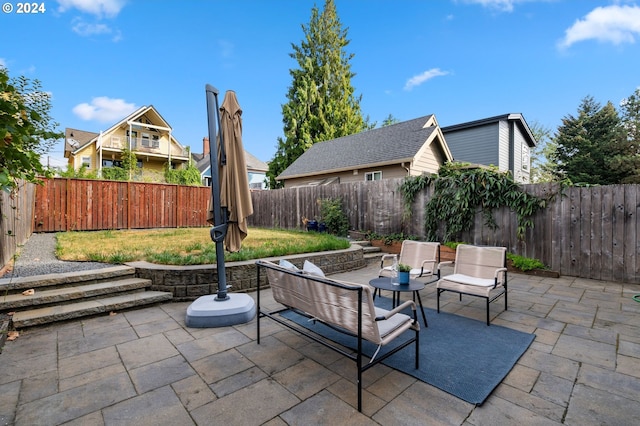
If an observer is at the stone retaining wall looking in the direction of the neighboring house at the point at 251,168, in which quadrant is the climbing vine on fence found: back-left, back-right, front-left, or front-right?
front-right

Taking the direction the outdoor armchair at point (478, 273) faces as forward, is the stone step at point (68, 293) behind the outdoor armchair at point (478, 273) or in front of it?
in front

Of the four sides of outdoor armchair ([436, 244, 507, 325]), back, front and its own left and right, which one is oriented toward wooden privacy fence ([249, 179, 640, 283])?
back

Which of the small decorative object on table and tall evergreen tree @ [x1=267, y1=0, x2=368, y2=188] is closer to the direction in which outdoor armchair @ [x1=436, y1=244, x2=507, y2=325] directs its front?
the small decorative object on table

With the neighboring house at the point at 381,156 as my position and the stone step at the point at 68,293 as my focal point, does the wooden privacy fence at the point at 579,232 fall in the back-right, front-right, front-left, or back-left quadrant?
front-left

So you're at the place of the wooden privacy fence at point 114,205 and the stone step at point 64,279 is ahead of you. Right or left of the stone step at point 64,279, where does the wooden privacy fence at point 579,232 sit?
left

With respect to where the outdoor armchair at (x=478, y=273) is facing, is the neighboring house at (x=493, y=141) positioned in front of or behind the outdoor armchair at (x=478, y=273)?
behind

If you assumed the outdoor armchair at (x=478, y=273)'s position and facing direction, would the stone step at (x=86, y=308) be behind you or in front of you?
in front

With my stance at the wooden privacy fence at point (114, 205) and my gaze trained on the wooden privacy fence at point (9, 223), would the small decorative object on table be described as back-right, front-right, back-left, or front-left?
front-left

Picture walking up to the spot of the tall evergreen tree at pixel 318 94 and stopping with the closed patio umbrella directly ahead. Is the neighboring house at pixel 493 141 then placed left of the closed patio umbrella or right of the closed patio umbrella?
left

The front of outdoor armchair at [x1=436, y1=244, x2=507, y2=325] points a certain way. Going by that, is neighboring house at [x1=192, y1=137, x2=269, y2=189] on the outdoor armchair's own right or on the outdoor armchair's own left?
on the outdoor armchair's own right

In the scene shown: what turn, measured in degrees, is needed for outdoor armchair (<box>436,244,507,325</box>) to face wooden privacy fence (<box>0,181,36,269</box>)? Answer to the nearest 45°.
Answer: approximately 45° to its right

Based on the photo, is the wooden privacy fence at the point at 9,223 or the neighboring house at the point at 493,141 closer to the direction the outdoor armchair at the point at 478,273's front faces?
the wooden privacy fence

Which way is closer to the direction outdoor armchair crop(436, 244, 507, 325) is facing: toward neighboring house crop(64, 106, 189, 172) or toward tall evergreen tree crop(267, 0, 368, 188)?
the neighboring house

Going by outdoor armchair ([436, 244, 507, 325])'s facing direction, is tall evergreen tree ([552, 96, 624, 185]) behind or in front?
behind

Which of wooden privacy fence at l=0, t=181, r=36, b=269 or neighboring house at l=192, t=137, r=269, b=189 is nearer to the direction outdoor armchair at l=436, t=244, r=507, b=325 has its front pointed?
the wooden privacy fence

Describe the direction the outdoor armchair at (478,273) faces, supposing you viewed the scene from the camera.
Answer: facing the viewer and to the left of the viewer
